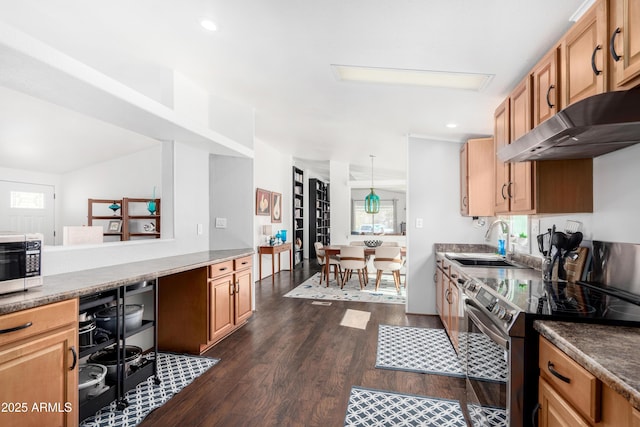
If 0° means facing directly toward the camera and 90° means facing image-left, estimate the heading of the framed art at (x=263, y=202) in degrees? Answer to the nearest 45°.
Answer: approximately 315°

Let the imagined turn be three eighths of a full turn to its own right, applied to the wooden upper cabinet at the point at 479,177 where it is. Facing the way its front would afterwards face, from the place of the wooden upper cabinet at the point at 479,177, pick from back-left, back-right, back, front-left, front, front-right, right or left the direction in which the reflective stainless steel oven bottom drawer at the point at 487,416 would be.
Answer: back-right

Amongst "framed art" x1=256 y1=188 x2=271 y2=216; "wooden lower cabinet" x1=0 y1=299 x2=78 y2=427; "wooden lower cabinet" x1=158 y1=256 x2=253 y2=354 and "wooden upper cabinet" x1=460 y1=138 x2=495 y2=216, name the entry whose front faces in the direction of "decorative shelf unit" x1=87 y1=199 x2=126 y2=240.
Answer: the wooden upper cabinet

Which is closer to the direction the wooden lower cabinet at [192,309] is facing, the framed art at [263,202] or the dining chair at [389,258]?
the dining chair

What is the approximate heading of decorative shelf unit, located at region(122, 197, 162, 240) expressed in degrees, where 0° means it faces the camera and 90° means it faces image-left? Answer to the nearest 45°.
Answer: approximately 0°

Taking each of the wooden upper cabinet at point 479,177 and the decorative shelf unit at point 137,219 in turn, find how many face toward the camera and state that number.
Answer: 1

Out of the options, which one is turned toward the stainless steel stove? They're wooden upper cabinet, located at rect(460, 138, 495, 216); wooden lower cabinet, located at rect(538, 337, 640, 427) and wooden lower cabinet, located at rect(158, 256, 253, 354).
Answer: wooden lower cabinet, located at rect(158, 256, 253, 354)

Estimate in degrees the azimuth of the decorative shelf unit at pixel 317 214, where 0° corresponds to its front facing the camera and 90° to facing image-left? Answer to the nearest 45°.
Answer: approximately 315°

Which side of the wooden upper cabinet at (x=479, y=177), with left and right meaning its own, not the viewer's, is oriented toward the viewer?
left

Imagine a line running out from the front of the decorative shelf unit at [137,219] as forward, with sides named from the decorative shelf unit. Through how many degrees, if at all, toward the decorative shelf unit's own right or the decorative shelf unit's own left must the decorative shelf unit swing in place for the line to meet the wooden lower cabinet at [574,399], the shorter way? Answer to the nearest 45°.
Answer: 0° — it already faces it

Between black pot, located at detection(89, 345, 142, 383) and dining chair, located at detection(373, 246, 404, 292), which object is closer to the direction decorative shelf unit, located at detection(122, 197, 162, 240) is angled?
the black pot

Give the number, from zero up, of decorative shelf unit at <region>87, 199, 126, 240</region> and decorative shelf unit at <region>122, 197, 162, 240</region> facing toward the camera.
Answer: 2
